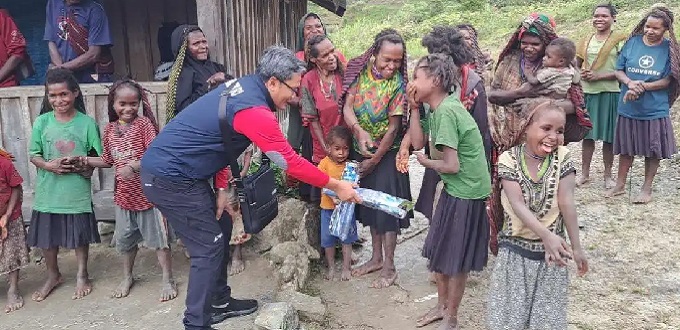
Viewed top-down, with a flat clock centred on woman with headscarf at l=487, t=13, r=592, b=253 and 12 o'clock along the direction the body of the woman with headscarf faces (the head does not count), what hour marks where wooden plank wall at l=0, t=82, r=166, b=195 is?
The wooden plank wall is roughly at 4 o'clock from the woman with headscarf.

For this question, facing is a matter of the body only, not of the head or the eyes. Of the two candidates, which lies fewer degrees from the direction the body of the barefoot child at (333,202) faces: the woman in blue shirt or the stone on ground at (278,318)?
the stone on ground

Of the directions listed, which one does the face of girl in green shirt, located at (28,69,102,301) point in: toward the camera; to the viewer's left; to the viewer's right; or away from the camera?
toward the camera

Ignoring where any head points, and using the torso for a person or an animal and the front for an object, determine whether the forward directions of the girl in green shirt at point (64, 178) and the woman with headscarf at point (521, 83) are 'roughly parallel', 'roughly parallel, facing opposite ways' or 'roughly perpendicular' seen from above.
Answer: roughly parallel

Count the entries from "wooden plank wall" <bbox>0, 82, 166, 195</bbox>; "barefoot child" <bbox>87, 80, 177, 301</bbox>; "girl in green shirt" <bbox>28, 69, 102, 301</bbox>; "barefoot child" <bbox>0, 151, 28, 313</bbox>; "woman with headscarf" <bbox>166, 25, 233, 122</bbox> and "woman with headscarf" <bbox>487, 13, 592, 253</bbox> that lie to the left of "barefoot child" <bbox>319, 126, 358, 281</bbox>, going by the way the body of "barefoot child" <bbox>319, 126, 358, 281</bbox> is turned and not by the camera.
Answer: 1

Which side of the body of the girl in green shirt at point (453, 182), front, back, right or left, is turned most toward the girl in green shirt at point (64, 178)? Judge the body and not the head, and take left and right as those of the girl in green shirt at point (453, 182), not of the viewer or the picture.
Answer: front

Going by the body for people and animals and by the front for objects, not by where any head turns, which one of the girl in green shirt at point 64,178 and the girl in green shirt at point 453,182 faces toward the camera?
the girl in green shirt at point 64,178

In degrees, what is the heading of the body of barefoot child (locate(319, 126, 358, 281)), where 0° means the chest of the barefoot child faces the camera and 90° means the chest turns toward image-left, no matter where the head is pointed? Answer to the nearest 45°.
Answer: approximately 0°

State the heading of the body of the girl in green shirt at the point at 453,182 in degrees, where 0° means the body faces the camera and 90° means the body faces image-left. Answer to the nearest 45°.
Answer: approximately 90°

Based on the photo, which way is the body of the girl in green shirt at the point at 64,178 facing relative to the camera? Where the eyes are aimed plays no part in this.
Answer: toward the camera

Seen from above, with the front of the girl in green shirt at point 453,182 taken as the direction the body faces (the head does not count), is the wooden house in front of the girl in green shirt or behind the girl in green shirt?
in front

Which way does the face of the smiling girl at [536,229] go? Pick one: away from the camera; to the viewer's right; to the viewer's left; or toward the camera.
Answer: toward the camera

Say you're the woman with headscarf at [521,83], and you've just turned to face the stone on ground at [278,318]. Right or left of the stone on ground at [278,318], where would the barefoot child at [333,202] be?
right

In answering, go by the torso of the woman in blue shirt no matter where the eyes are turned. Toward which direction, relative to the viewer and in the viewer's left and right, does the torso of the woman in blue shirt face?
facing the viewer and to the left of the viewer
